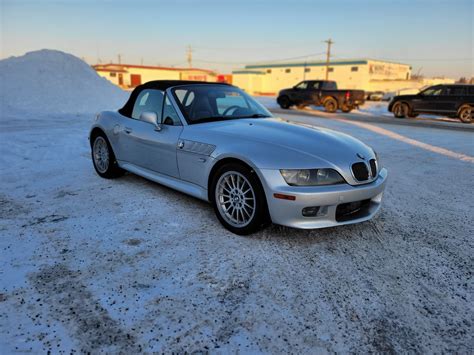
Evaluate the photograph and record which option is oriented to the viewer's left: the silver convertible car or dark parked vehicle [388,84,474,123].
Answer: the dark parked vehicle

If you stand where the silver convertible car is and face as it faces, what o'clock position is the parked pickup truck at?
The parked pickup truck is roughly at 8 o'clock from the silver convertible car.

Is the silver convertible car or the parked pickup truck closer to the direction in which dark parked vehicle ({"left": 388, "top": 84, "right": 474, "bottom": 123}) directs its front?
the parked pickup truck

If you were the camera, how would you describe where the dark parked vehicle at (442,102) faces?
facing to the left of the viewer

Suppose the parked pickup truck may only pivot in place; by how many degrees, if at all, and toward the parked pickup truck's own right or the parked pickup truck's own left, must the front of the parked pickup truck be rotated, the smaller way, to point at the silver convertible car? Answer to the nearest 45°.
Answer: approximately 135° to the parked pickup truck's own left

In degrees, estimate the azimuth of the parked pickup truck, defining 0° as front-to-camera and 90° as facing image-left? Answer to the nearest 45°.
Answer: approximately 135°

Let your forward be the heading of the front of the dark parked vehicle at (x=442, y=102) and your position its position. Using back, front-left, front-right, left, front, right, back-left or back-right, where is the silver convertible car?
left

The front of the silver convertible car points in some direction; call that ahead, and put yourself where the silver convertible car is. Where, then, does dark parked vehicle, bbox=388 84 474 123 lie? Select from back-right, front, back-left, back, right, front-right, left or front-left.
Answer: left

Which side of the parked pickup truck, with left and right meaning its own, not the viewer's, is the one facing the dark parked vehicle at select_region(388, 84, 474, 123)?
back

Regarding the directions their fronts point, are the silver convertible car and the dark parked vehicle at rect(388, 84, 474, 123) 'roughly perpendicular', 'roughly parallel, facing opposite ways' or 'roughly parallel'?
roughly parallel, facing opposite ways

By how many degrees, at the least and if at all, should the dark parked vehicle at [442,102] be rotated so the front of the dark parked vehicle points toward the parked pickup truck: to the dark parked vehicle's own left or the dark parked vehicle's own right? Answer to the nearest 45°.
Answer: approximately 45° to the dark parked vehicle's own right

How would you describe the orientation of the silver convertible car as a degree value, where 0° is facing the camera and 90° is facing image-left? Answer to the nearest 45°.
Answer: approximately 315°

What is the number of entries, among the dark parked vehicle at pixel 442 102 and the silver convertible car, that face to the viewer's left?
1
